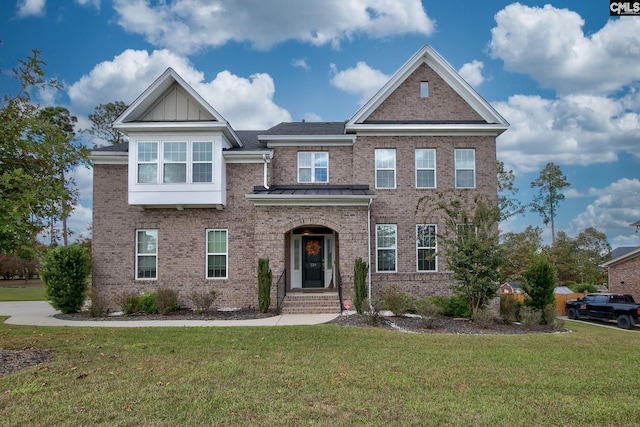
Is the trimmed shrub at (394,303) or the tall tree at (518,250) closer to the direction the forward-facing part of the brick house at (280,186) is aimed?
the trimmed shrub

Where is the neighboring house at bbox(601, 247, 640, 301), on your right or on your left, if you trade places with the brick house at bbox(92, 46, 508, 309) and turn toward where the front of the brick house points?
on your left

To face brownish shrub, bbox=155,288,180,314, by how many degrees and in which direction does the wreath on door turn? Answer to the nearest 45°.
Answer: approximately 45° to its right

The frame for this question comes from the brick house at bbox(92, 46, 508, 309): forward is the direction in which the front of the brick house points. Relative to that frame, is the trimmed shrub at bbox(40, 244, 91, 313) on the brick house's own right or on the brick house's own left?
on the brick house's own right
